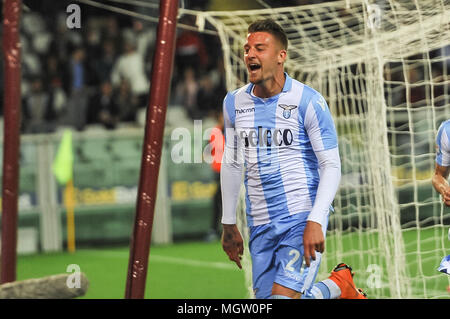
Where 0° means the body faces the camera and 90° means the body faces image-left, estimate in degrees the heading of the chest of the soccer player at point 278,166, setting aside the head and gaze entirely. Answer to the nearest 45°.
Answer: approximately 45°

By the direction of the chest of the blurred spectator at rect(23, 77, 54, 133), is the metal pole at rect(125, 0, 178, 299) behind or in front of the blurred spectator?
in front

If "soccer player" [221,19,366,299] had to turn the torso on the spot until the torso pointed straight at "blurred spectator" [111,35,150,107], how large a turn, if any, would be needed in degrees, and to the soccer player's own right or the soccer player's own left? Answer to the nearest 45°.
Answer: approximately 135° to the soccer player's own right

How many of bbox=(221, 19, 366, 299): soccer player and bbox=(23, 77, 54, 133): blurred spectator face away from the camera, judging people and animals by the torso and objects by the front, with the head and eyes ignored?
0

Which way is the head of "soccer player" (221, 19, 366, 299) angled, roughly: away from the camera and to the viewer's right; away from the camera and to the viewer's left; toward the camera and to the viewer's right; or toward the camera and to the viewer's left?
toward the camera and to the viewer's left

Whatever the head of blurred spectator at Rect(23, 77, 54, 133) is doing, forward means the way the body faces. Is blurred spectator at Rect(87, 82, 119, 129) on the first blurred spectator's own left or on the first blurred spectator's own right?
on the first blurred spectator's own left

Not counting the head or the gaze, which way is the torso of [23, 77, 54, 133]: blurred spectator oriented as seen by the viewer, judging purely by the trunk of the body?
toward the camera

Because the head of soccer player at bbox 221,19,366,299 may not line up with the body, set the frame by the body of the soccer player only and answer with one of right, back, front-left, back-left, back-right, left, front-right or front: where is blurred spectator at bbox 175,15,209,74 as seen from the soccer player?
back-right

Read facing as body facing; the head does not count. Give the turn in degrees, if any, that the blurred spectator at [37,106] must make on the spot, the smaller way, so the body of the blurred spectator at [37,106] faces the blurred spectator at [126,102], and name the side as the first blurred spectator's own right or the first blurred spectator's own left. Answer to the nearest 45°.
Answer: approximately 90° to the first blurred spectator's own left

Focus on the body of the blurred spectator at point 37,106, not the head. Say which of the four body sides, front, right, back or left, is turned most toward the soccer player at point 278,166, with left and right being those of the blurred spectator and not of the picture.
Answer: front

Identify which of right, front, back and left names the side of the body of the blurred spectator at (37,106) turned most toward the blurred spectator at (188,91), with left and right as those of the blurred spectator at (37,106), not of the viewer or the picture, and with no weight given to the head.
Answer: left

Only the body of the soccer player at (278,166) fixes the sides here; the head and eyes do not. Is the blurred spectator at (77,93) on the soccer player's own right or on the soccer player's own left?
on the soccer player's own right
